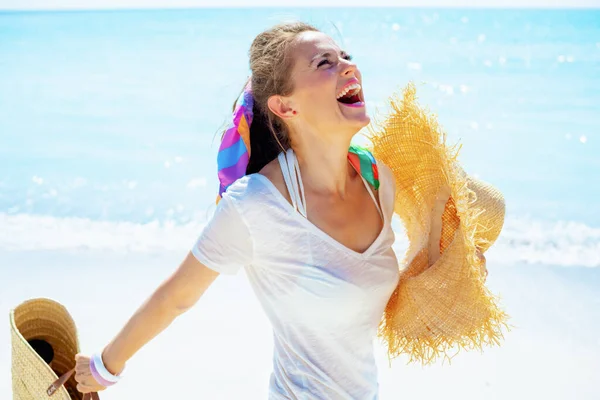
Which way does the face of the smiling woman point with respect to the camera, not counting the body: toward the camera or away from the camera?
toward the camera

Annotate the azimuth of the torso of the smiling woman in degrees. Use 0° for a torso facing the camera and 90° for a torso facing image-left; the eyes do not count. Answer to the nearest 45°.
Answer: approximately 315°
